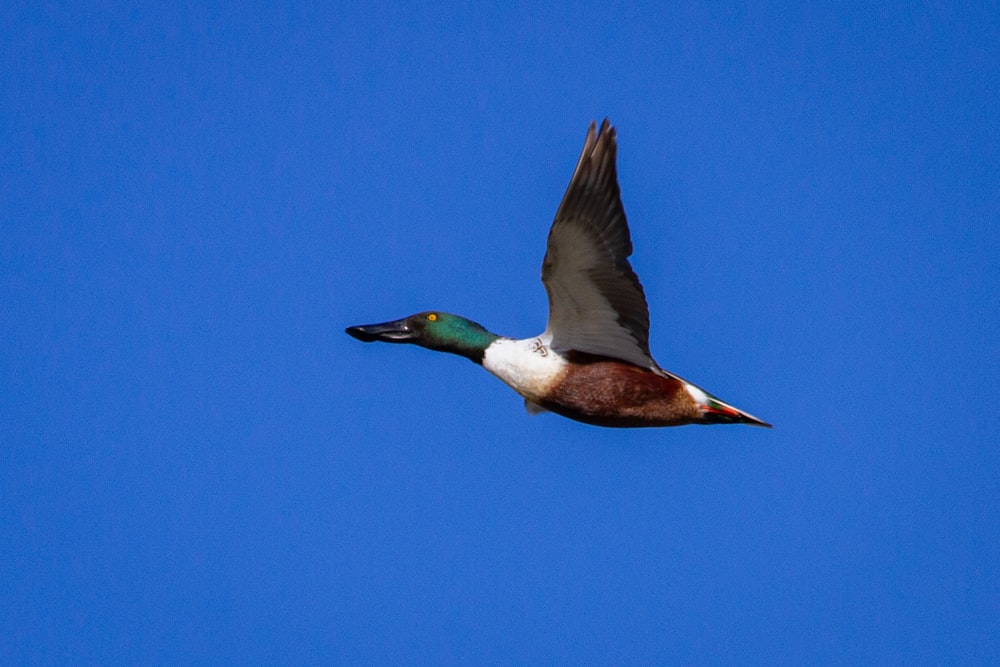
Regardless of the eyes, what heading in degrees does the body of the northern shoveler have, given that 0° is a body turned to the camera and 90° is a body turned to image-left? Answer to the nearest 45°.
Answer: approximately 90°
